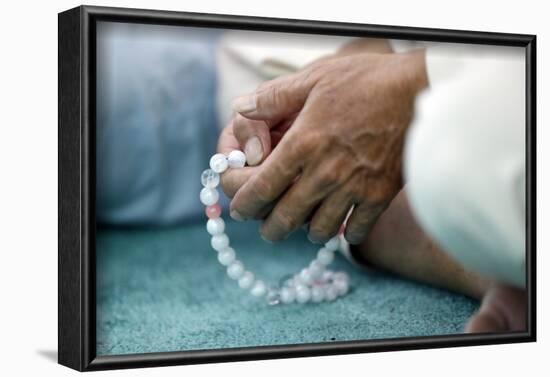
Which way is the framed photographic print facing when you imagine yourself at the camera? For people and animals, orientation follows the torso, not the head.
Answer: facing the viewer and to the right of the viewer
